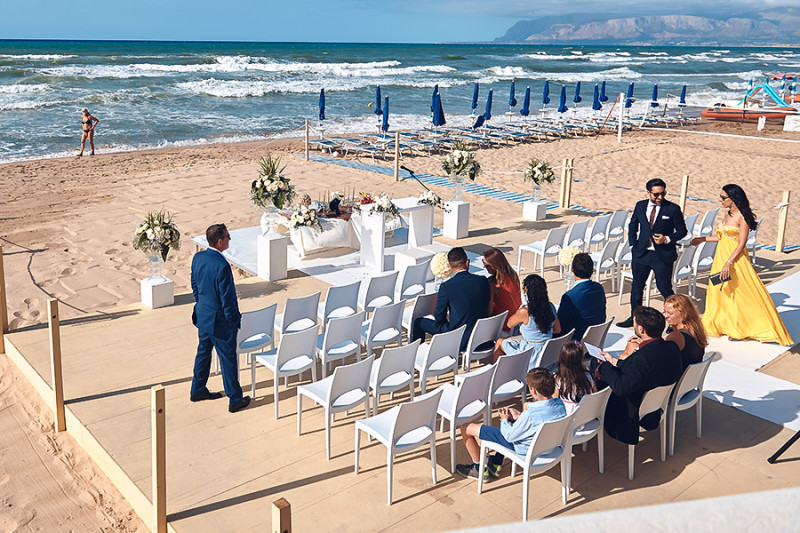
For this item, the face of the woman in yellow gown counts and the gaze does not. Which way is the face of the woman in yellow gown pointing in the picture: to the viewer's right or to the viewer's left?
to the viewer's left

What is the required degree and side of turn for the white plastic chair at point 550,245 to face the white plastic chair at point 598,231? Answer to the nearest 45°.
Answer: approximately 90° to its right

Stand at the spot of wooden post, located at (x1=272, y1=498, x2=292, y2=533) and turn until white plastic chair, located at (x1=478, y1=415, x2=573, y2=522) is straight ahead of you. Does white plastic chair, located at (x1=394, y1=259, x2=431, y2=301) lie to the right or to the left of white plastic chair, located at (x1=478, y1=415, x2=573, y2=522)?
left

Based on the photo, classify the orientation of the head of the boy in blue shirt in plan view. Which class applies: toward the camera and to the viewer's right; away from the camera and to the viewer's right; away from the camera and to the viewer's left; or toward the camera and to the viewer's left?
away from the camera and to the viewer's left

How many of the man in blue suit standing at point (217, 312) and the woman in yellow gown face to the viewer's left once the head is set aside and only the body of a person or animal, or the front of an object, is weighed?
1

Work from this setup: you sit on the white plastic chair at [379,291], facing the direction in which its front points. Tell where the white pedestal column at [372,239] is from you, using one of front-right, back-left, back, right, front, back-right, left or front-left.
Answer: front-right

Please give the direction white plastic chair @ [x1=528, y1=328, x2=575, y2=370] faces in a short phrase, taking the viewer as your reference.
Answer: facing away from the viewer and to the left of the viewer

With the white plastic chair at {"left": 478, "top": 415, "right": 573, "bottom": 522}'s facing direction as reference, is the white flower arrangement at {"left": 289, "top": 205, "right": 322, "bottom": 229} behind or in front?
in front

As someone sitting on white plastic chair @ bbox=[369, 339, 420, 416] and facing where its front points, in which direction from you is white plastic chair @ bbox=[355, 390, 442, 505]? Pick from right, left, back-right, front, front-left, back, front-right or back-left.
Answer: back-left

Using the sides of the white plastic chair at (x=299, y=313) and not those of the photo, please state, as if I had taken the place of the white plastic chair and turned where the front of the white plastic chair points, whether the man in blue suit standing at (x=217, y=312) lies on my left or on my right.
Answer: on my left

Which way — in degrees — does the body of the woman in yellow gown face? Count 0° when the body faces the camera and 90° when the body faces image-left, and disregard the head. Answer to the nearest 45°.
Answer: approximately 90°

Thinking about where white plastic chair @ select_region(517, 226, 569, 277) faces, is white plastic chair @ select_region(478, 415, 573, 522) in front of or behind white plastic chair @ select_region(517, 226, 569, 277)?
behind

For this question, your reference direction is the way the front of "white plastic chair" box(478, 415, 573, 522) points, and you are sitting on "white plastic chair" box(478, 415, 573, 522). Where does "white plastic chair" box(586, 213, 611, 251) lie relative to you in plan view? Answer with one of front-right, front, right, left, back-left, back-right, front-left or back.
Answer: front-right

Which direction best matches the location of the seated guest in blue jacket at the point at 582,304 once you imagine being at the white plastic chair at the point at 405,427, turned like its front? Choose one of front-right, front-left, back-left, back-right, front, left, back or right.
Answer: right

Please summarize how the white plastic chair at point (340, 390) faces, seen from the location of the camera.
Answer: facing away from the viewer and to the left of the viewer
